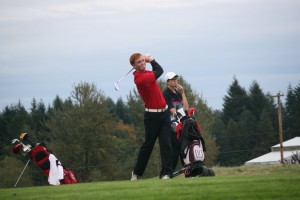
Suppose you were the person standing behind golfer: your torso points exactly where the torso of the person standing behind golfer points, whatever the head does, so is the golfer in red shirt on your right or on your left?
on your right

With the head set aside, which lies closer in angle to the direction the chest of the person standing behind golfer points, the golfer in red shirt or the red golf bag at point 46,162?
the golfer in red shirt

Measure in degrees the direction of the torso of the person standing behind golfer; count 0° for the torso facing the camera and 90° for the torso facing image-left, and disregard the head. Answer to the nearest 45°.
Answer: approximately 315°
